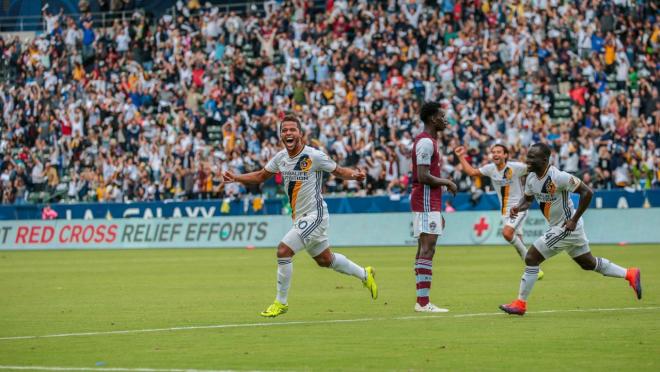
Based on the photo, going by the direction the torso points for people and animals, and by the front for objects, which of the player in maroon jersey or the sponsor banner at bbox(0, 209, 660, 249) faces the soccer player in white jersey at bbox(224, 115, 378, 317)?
the sponsor banner

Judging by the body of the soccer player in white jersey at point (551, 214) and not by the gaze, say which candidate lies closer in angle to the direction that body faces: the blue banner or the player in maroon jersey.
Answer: the player in maroon jersey

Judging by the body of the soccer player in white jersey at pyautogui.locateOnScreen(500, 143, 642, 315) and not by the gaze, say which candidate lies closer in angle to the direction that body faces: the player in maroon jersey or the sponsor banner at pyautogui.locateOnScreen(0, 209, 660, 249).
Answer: the player in maroon jersey

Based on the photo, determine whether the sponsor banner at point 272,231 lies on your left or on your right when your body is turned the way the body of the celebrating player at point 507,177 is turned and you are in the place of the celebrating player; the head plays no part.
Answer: on your right

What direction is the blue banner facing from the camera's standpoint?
toward the camera

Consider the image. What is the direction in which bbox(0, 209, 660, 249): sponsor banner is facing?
toward the camera

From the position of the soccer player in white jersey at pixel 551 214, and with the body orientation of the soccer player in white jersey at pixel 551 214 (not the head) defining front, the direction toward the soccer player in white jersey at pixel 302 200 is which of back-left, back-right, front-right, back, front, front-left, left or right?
front-right

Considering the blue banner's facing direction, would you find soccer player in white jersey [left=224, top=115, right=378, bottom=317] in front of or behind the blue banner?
in front

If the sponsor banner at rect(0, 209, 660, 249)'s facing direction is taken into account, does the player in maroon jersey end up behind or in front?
in front

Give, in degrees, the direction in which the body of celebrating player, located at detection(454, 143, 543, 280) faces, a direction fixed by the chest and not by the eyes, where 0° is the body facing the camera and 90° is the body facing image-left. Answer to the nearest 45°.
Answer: approximately 45°

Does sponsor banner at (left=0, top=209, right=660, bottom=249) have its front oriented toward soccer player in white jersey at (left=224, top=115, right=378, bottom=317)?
yes

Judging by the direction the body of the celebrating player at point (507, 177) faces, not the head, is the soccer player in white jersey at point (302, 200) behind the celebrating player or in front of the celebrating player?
in front
